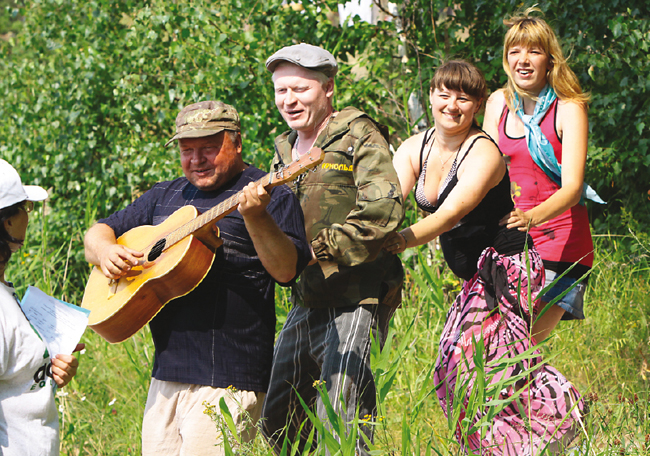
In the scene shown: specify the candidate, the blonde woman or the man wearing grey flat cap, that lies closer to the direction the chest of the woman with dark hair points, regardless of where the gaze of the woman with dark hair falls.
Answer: the man wearing grey flat cap

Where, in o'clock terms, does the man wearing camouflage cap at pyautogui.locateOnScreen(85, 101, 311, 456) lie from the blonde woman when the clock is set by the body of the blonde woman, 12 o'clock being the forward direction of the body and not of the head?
The man wearing camouflage cap is roughly at 12 o'clock from the blonde woman.

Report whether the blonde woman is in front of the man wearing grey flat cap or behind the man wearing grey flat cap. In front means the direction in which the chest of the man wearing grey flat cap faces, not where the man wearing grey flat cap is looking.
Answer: behind

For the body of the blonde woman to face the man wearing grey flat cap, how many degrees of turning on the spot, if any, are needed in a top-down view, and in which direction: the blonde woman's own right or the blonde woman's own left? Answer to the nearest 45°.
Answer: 0° — they already face them

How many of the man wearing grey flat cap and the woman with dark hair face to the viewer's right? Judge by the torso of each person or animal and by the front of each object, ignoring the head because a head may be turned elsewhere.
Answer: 0

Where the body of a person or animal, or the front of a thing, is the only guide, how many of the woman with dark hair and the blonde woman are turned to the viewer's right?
0

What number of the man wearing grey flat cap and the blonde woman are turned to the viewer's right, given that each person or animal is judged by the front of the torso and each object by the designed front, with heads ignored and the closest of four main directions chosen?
0

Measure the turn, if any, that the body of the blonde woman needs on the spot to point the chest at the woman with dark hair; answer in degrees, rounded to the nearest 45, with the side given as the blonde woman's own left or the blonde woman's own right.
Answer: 0° — they already face them

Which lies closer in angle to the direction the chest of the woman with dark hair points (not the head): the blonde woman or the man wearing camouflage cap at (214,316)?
the man wearing camouflage cap

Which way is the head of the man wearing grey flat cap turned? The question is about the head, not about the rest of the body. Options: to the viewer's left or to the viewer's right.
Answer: to the viewer's left
